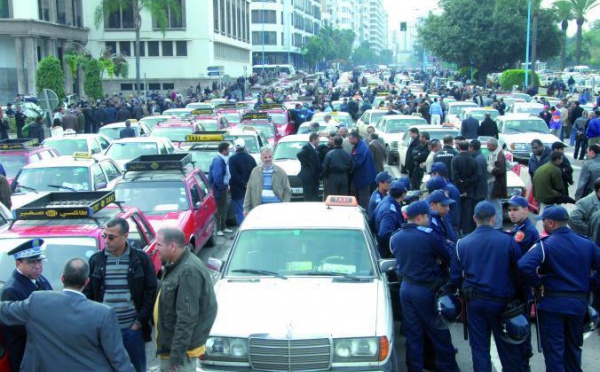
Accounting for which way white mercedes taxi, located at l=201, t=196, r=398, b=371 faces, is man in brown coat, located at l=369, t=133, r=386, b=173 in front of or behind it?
behind

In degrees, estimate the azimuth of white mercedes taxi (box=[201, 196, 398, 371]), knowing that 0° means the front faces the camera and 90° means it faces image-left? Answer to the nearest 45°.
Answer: approximately 0°

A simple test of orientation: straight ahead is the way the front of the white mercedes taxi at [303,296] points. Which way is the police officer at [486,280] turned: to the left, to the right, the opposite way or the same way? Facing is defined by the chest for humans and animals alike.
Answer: the opposite way

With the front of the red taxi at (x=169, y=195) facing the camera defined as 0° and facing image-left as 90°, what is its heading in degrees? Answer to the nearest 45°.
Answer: approximately 45°

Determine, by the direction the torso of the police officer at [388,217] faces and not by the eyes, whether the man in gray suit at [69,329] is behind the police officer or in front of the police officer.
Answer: behind

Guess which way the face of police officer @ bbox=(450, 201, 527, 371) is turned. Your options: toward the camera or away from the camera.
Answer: away from the camera

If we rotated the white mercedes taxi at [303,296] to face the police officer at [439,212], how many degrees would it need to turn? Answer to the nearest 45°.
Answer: approximately 135° to its left

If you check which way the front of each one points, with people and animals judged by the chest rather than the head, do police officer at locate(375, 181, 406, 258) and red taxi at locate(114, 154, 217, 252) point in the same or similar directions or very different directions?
very different directions

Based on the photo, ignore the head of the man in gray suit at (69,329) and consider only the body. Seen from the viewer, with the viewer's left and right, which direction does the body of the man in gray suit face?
facing away from the viewer

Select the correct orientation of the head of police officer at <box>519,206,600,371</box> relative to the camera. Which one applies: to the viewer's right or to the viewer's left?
to the viewer's left

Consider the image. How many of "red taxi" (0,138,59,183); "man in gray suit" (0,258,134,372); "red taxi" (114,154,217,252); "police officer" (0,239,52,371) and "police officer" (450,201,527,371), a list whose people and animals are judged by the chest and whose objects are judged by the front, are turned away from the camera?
2
